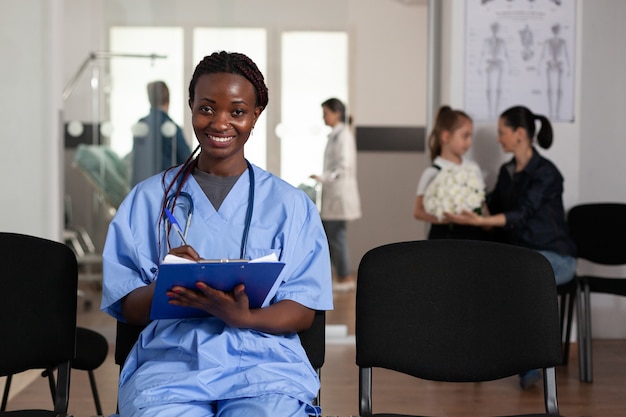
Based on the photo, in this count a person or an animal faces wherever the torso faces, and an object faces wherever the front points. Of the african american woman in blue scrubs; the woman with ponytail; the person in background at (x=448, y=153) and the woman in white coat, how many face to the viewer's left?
2

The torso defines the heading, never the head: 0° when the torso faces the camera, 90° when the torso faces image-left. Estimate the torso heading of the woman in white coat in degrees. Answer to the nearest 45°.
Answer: approximately 90°

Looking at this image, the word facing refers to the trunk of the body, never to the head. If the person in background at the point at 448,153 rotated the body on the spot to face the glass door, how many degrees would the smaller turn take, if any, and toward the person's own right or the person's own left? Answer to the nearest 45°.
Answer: approximately 180°

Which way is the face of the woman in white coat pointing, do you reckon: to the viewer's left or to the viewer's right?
to the viewer's left

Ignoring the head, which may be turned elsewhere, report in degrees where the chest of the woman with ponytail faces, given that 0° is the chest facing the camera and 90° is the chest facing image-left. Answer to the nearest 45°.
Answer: approximately 90°

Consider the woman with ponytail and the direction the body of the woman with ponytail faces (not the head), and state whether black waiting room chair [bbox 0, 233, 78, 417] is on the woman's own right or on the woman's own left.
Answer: on the woman's own left

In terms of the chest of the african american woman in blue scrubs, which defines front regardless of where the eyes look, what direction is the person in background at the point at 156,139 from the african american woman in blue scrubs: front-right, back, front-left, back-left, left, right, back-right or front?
back

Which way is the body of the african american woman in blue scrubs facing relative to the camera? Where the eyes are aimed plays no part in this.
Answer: toward the camera

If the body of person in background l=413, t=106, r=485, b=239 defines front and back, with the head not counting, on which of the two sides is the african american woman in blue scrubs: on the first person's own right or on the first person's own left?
on the first person's own right

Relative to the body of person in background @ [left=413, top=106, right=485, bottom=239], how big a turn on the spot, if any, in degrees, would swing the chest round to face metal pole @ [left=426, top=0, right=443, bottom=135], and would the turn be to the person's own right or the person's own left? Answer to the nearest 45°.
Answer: approximately 135° to the person's own left

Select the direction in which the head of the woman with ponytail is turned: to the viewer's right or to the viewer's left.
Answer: to the viewer's left

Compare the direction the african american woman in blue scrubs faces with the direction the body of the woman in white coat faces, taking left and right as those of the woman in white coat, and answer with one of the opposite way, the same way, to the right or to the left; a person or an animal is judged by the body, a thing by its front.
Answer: to the left

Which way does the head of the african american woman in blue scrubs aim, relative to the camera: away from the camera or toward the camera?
toward the camera
